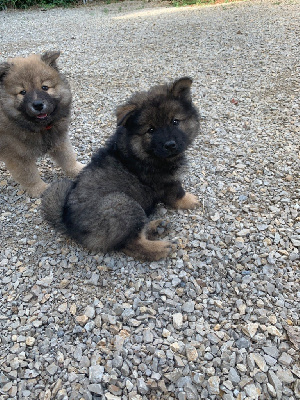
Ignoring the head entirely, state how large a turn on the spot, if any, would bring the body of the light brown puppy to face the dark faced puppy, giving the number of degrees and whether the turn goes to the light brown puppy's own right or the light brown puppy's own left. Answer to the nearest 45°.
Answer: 0° — it already faces it

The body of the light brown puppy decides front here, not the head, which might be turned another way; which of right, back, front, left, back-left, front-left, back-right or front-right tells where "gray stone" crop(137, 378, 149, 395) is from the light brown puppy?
front-right

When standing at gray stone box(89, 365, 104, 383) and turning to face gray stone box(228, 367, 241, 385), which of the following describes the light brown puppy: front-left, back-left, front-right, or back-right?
back-left

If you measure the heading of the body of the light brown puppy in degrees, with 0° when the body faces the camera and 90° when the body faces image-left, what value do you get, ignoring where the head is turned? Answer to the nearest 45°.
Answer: approximately 315°

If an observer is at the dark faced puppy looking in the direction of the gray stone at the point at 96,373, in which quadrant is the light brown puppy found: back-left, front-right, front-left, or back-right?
back-right

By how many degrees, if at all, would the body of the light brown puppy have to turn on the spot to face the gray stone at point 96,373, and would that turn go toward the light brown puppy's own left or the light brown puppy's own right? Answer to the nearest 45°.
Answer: approximately 45° to the light brown puppy's own right
